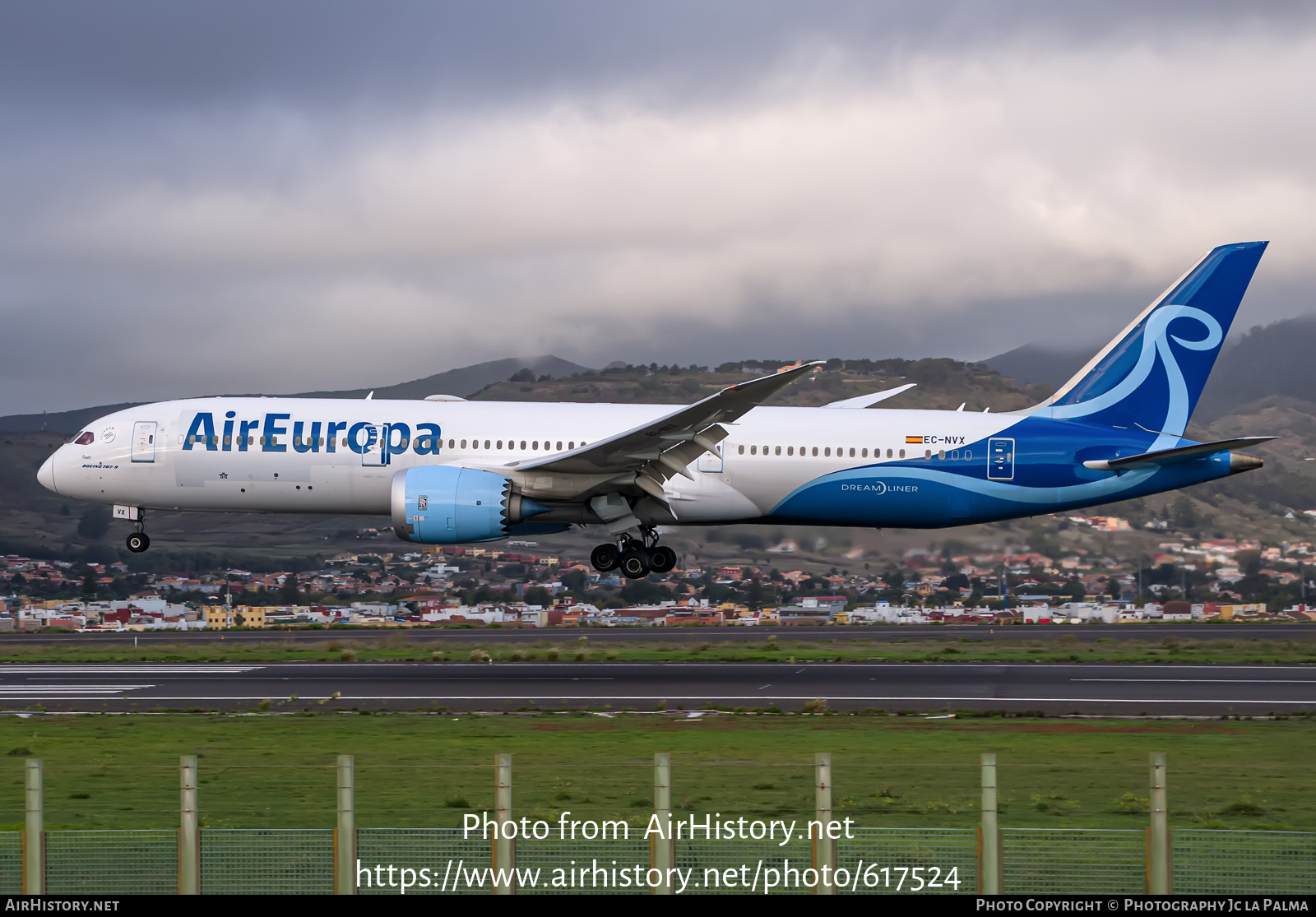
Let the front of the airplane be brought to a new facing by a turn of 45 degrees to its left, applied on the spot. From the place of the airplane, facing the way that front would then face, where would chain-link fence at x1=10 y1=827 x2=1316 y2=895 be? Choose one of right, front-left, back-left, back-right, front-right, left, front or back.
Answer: front-left

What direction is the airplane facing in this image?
to the viewer's left
